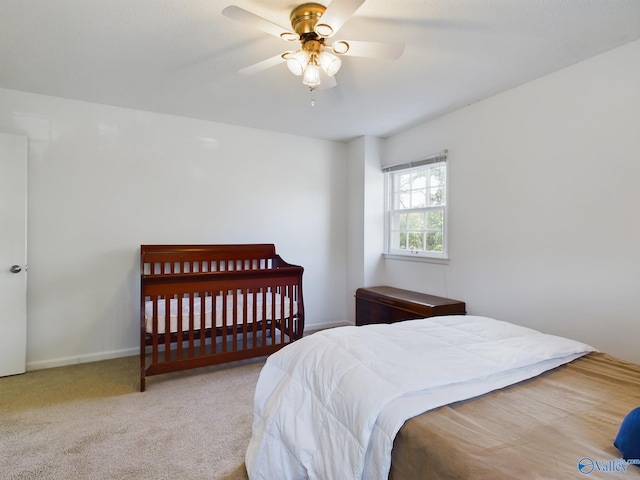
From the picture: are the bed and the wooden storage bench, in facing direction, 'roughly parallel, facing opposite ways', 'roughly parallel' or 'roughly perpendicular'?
roughly perpendicular

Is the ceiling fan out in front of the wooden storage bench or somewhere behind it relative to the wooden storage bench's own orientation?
in front

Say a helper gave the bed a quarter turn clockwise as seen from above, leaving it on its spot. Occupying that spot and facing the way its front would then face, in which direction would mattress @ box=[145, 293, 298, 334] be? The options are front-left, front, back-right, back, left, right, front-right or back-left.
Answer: left

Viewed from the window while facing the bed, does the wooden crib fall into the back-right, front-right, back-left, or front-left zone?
front-right

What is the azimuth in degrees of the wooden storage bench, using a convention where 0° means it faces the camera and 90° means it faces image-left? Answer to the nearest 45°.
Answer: approximately 45°

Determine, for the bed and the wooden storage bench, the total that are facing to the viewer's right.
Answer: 0

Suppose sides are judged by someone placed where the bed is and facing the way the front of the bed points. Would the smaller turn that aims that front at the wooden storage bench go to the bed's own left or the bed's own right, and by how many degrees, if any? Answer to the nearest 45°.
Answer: approximately 45° to the bed's own right

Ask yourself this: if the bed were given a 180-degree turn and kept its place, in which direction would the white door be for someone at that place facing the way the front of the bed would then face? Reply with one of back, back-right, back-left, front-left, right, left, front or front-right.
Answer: back-right

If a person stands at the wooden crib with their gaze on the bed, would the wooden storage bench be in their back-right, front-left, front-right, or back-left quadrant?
front-left

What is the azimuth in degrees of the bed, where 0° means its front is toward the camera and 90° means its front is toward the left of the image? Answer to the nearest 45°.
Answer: approximately 135°

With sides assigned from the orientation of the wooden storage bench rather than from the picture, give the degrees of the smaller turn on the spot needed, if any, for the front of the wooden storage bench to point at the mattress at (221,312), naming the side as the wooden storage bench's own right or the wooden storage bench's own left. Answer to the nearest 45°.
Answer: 0° — it already faces it

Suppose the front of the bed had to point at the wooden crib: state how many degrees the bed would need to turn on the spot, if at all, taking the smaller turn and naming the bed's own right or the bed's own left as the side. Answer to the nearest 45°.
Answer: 0° — it already faces it

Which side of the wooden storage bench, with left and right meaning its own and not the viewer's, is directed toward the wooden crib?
front
